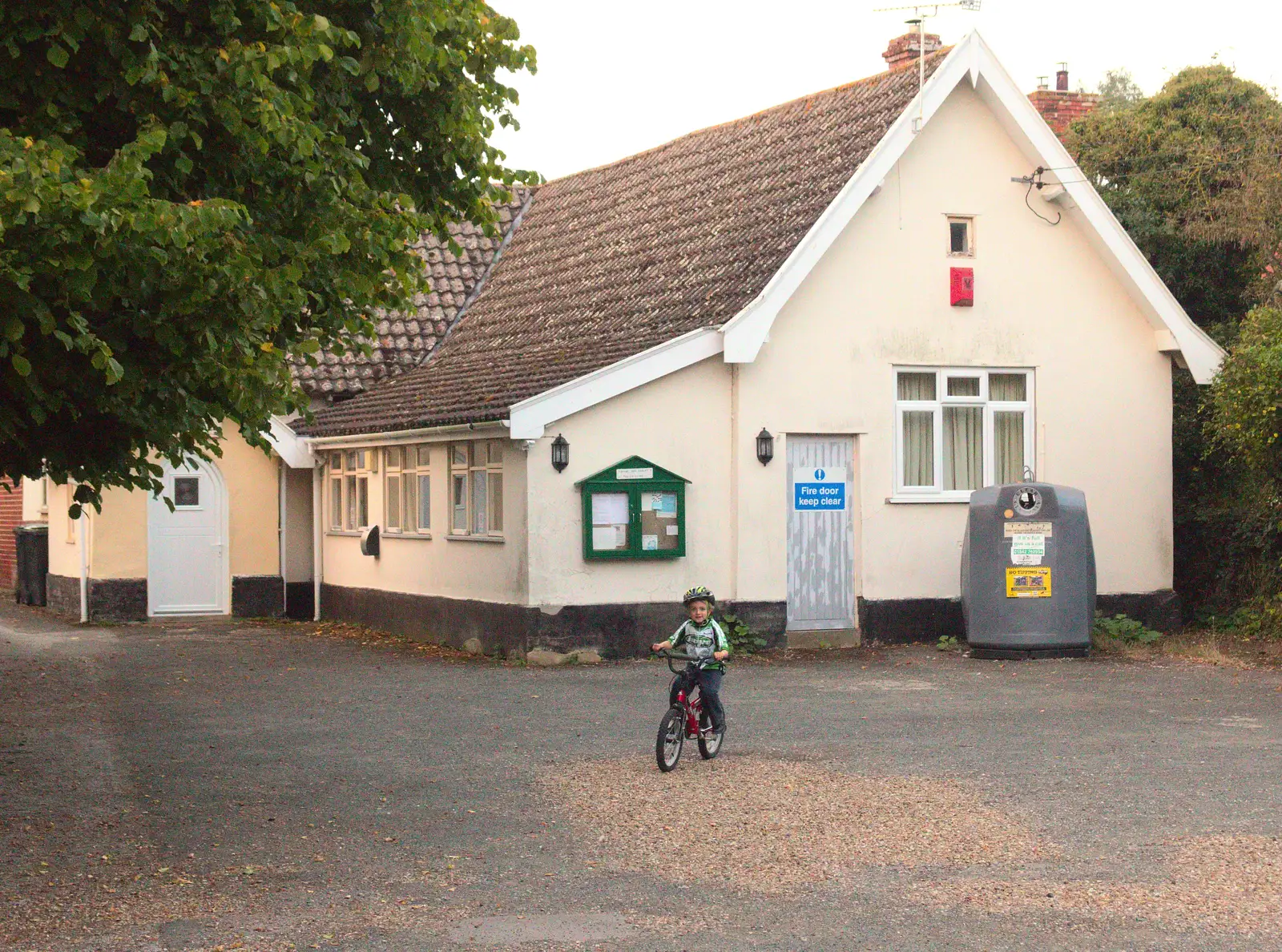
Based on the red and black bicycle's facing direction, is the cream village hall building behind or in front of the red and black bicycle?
behind

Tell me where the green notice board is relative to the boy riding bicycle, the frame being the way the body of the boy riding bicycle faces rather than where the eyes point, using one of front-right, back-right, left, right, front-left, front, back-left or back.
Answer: back-right

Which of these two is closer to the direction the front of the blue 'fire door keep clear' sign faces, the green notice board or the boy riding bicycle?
the boy riding bicycle

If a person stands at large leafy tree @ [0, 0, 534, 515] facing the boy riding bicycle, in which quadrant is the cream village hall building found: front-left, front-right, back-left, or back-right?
front-left

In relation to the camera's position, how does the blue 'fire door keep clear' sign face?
facing the viewer

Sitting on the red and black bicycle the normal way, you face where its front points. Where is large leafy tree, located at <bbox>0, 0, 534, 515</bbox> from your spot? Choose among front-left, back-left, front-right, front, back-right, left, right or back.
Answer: front

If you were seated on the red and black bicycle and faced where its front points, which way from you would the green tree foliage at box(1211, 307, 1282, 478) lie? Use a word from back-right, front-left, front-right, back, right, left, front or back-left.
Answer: back

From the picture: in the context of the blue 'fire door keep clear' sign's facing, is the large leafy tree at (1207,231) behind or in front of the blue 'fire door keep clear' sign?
behind

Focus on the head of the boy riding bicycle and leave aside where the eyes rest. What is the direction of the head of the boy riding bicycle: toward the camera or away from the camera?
toward the camera

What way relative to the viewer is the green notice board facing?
toward the camera

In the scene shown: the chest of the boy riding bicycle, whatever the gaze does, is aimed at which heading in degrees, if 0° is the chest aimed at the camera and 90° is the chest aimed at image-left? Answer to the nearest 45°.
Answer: approximately 45°

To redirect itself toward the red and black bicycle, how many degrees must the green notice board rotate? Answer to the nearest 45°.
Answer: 0° — it already faces it

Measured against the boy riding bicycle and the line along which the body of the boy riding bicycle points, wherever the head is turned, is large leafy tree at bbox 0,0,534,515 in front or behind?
in front

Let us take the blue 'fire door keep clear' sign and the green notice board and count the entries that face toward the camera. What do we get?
2

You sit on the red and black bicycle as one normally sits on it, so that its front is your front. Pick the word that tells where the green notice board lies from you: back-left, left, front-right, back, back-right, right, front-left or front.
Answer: back-right
